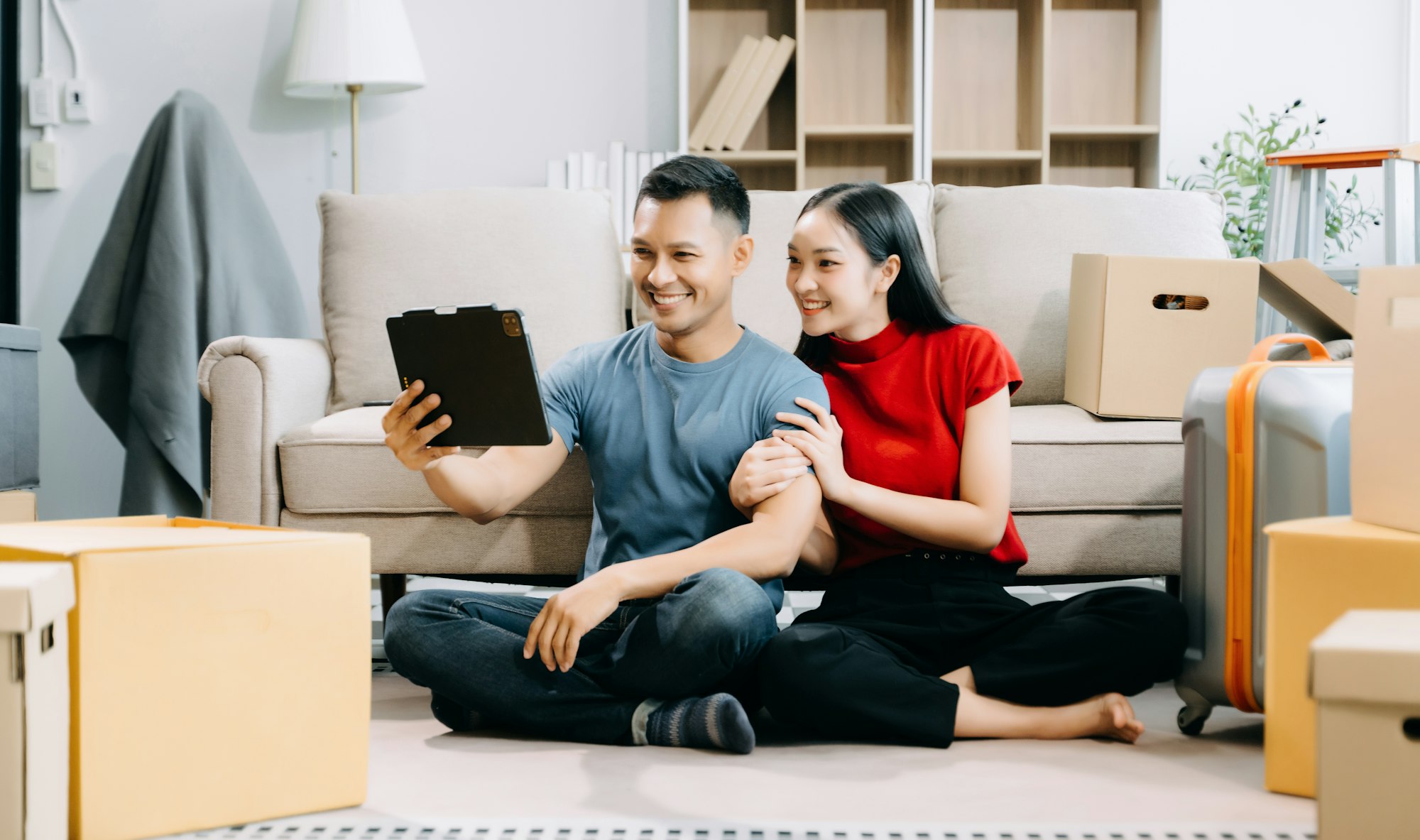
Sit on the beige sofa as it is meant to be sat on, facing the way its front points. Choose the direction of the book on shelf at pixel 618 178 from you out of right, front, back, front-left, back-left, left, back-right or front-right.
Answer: back

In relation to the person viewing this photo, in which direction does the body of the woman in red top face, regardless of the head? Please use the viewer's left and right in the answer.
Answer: facing the viewer and to the left of the viewer

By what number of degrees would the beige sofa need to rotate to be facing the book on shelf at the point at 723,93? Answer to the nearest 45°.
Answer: approximately 180°

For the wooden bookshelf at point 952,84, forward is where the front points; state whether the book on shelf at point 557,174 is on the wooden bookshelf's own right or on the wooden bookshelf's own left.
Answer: on the wooden bookshelf's own right

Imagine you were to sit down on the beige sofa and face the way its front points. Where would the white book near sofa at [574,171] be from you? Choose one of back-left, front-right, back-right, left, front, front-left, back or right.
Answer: back

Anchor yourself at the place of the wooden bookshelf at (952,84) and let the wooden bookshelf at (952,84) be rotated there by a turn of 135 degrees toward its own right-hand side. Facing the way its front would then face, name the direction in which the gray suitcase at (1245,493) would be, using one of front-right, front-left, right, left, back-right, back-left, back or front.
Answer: back-left

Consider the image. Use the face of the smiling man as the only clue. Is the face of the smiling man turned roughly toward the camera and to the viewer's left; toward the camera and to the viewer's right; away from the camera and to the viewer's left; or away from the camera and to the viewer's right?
toward the camera and to the viewer's left

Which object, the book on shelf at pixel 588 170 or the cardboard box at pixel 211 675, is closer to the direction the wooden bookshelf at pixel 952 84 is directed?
the cardboard box

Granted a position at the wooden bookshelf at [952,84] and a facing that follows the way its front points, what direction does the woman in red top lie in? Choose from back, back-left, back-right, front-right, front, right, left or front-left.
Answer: front

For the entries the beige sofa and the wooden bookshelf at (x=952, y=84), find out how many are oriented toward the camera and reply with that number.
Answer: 2

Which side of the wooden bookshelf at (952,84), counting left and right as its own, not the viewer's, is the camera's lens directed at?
front

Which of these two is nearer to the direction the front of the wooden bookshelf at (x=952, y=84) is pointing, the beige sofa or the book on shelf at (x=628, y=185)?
the beige sofa

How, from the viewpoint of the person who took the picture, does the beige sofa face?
facing the viewer
